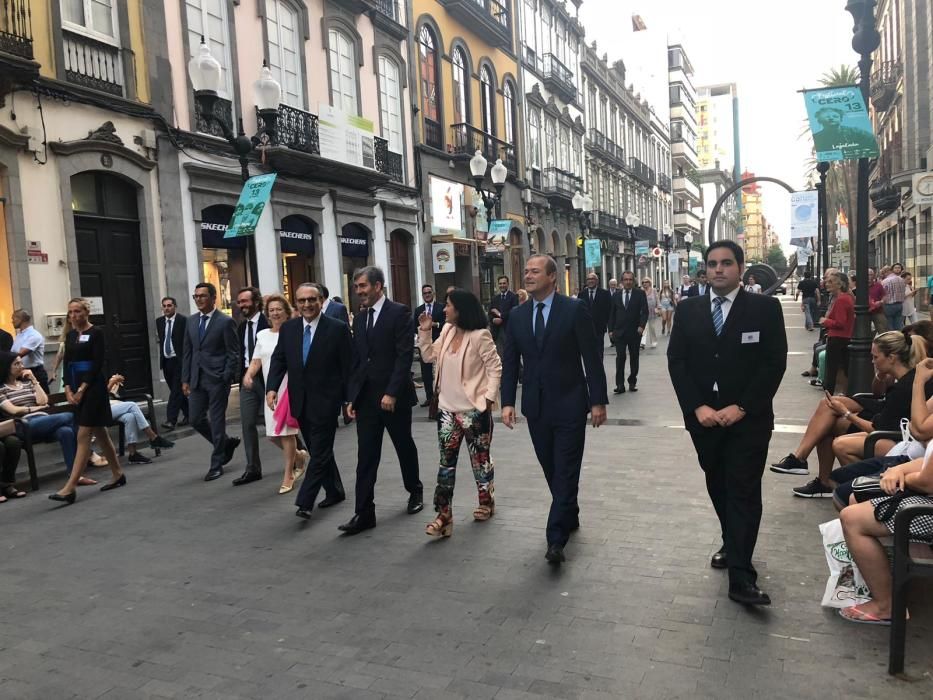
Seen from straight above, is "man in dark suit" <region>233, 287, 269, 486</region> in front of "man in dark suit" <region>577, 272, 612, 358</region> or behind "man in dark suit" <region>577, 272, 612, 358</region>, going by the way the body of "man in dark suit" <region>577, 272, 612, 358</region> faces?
in front

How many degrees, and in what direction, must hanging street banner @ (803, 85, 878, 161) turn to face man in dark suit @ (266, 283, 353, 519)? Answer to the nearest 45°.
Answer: approximately 45° to its right

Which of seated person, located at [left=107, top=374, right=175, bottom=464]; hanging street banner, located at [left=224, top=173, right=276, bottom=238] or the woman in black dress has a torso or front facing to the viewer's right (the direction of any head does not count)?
the seated person

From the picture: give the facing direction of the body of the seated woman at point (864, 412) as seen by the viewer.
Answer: to the viewer's left

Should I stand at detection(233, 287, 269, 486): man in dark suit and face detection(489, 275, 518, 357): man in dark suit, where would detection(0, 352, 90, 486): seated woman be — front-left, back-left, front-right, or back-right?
back-left

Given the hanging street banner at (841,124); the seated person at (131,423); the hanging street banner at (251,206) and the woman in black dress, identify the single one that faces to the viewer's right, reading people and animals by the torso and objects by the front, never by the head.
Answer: the seated person

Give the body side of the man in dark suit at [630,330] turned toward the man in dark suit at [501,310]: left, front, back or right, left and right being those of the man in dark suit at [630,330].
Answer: right

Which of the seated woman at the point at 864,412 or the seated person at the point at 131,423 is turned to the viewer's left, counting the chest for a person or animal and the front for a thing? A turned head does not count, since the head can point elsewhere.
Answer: the seated woman

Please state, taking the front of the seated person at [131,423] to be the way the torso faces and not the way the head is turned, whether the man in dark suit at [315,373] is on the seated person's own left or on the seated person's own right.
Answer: on the seated person's own right

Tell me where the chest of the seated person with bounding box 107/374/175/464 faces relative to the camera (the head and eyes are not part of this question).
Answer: to the viewer's right

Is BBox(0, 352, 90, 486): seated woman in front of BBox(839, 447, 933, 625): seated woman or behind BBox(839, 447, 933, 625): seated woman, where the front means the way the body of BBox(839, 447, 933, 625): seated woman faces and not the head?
in front

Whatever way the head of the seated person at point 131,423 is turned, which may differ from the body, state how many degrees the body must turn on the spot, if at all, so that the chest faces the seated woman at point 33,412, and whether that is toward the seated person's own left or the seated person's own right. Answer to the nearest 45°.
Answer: approximately 135° to the seated person's own right
